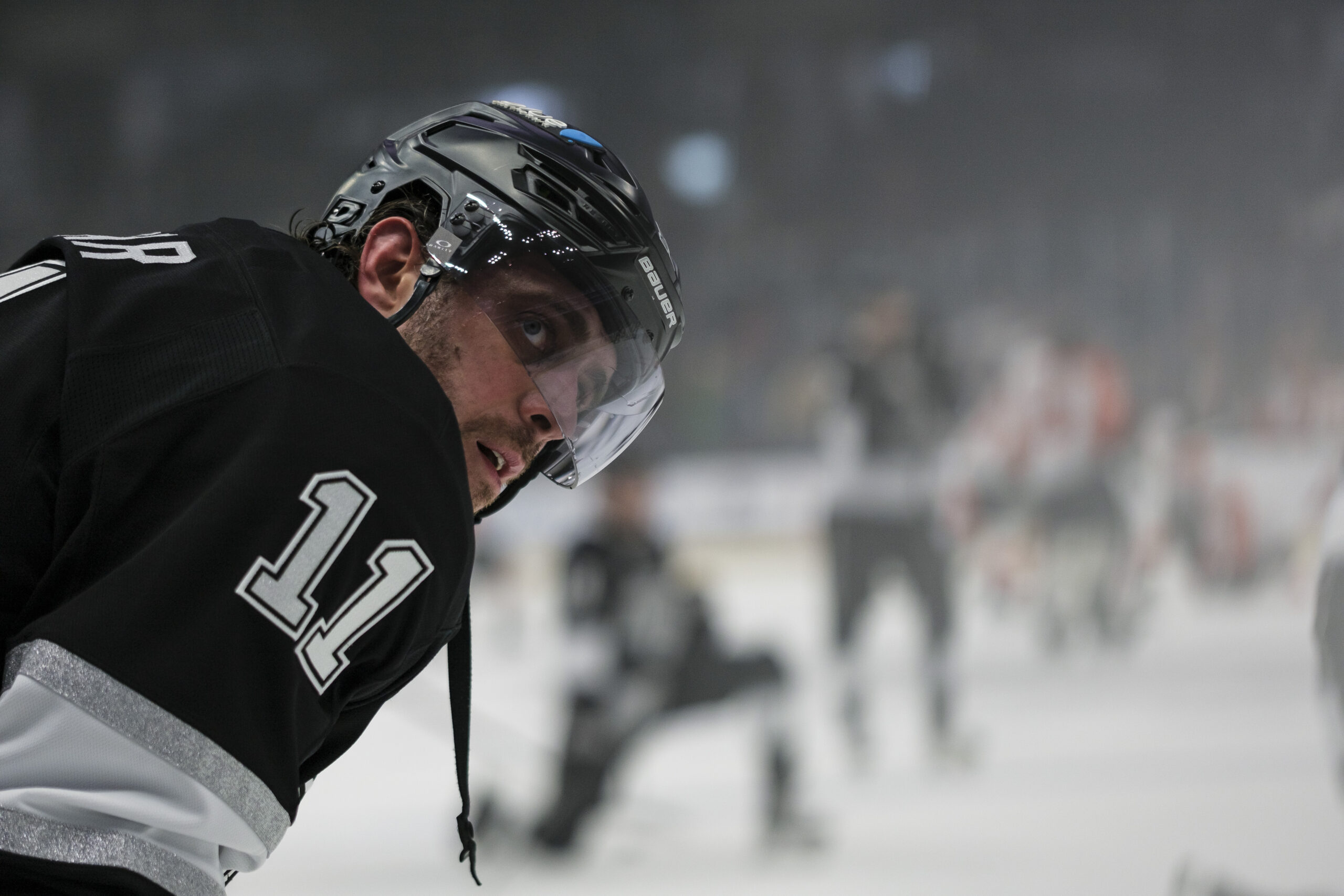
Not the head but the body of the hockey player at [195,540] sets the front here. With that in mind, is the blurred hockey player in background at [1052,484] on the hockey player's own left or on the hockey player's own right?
on the hockey player's own left

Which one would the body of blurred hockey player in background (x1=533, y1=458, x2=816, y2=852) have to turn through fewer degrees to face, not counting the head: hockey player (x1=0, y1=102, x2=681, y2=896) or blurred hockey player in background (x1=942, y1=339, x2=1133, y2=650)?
the hockey player

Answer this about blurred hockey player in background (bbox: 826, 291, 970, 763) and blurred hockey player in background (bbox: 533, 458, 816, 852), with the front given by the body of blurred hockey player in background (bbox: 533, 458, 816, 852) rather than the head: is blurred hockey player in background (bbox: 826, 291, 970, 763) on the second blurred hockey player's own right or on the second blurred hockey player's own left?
on the second blurred hockey player's own left

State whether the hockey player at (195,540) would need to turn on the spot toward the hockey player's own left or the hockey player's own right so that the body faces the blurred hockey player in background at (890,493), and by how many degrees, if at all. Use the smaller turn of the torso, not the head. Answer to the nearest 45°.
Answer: approximately 45° to the hockey player's own left

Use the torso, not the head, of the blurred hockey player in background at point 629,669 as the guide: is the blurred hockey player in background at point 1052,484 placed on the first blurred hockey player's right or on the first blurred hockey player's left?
on the first blurred hockey player's left

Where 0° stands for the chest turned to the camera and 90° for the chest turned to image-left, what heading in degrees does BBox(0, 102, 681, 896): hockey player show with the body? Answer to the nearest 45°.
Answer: approximately 270°
